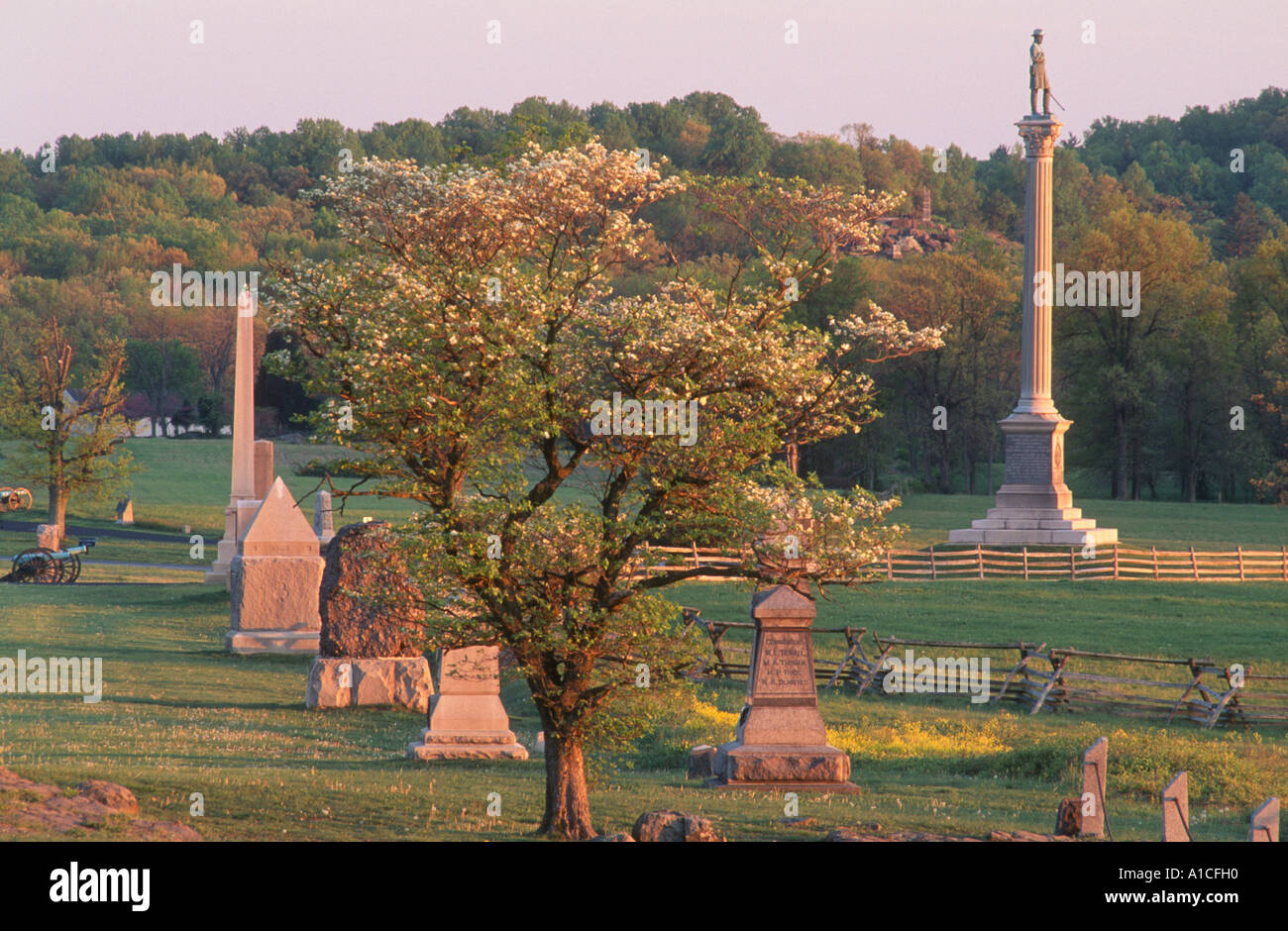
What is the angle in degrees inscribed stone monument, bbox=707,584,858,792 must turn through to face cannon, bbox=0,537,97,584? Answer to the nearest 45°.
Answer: approximately 135° to its right

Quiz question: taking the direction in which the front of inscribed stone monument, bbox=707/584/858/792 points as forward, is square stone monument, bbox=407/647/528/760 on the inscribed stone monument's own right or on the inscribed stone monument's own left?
on the inscribed stone monument's own right

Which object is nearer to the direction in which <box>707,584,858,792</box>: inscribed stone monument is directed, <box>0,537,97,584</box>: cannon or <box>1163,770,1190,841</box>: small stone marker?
the small stone marker

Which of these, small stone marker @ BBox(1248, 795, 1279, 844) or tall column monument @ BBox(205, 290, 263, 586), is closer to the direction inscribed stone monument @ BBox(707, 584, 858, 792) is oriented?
the small stone marker

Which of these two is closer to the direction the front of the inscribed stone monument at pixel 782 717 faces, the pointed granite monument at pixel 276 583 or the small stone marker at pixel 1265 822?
the small stone marker

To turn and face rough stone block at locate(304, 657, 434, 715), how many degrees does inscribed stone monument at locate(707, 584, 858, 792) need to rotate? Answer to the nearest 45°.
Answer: approximately 135° to its right

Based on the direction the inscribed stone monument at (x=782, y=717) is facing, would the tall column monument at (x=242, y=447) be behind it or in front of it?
behind

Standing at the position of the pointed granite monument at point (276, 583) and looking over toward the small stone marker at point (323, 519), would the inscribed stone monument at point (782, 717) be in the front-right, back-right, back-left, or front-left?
back-right

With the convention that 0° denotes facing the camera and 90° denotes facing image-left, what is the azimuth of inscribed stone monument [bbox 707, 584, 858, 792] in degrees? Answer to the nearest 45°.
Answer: approximately 0°
